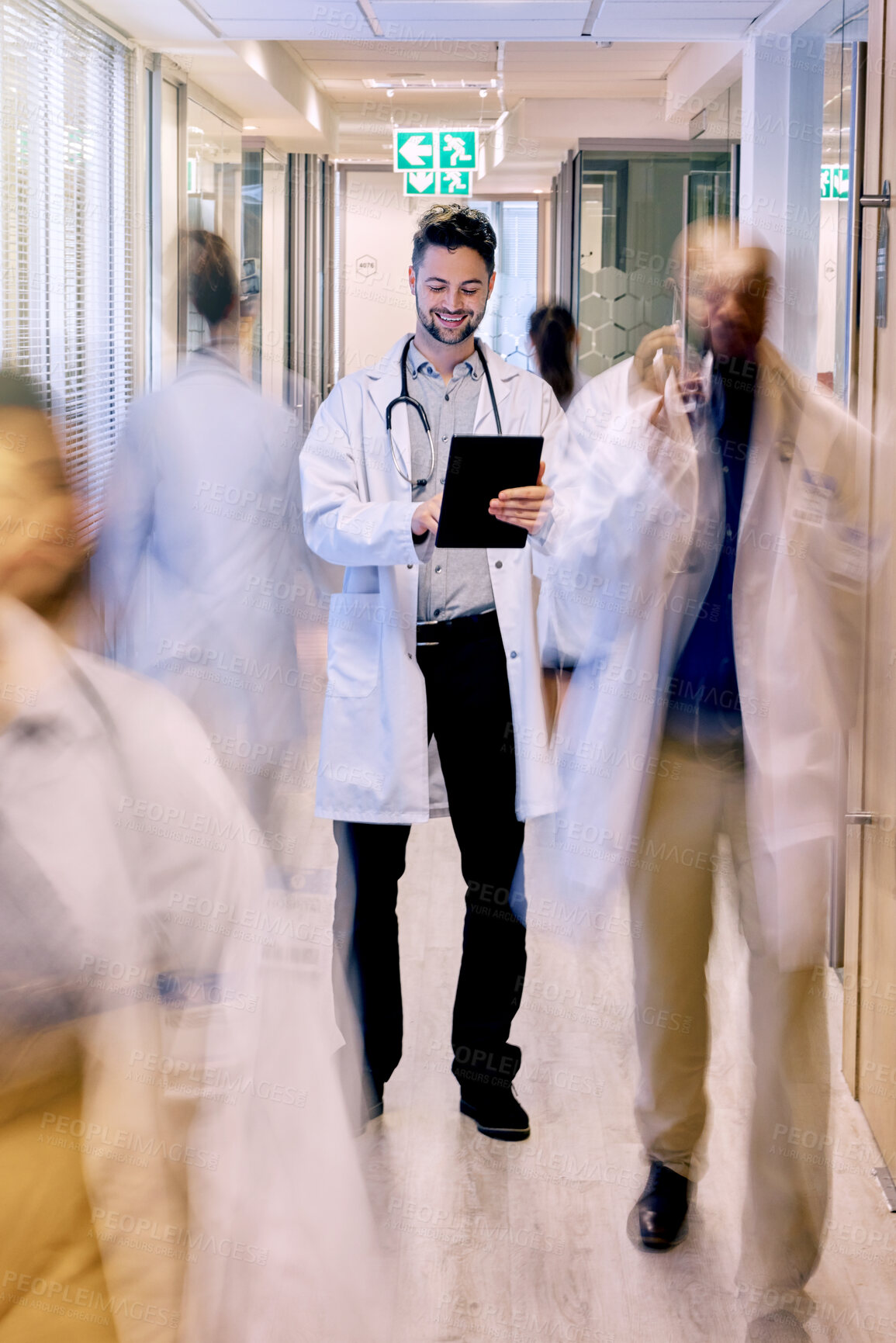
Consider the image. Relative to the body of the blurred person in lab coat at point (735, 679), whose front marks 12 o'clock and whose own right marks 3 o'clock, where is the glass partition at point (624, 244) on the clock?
The glass partition is roughly at 6 o'clock from the blurred person in lab coat.

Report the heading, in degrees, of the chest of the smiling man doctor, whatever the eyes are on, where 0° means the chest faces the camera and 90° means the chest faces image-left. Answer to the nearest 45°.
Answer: approximately 0°

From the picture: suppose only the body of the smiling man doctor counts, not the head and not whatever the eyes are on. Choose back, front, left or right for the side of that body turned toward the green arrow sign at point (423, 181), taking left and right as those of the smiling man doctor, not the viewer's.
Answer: back

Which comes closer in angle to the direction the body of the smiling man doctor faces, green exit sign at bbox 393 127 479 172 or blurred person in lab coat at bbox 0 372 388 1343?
the blurred person in lab coat

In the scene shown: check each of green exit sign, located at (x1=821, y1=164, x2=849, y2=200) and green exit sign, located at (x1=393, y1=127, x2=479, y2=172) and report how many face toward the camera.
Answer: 2
